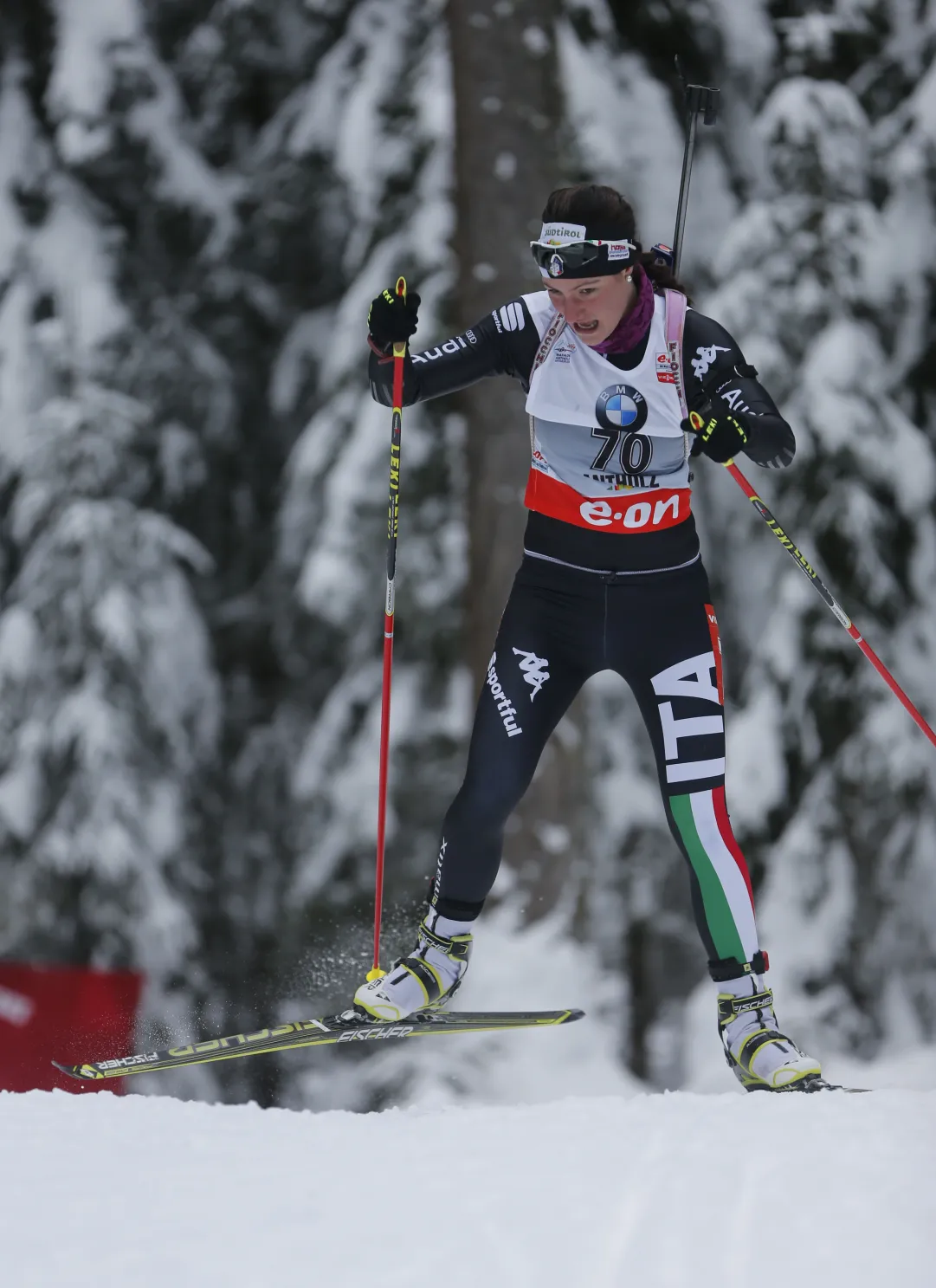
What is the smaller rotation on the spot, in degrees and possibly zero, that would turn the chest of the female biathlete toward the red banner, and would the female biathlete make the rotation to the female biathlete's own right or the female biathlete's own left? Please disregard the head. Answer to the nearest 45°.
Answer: approximately 135° to the female biathlete's own right

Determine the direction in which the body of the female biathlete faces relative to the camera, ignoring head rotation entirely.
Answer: toward the camera
